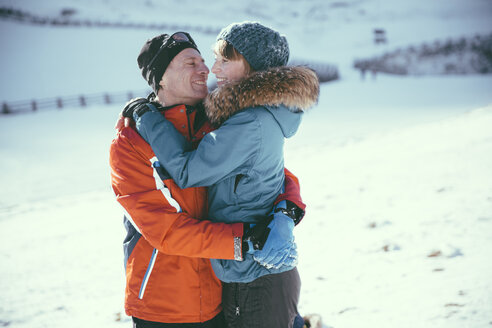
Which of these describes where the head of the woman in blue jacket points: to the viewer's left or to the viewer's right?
to the viewer's left

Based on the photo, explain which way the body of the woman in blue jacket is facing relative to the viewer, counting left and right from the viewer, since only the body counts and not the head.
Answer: facing to the left of the viewer
